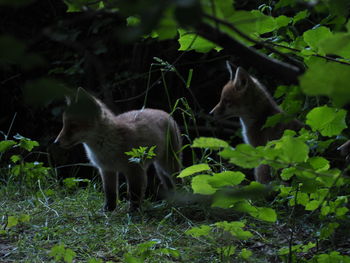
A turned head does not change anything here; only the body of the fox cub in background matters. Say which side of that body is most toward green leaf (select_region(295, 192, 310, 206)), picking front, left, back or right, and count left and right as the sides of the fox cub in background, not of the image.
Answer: left

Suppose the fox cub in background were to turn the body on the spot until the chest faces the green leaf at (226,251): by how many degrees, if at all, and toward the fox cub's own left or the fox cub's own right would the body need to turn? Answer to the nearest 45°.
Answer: approximately 90° to the fox cub's own left

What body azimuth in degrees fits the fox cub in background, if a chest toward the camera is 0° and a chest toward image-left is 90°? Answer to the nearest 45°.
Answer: approximately 90°

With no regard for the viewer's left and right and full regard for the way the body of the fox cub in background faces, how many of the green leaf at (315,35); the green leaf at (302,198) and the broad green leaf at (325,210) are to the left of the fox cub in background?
3

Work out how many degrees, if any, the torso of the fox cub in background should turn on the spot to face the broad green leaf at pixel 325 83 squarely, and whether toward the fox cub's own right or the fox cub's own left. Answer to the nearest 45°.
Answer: approximately 90° to the fox cub's own left

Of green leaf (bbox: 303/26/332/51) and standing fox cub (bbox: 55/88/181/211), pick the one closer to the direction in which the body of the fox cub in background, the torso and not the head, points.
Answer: the standing fox cub

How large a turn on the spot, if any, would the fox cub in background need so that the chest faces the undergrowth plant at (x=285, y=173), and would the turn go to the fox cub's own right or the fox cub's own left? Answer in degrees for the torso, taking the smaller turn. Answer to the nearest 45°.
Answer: approximately 90° to the fox cub's own left

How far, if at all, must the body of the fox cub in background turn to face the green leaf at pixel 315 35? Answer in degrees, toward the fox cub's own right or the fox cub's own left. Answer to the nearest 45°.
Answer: approximately 90° to the fox cub's own left

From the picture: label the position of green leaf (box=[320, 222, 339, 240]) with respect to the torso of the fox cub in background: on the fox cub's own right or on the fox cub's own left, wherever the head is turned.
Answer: on the fox cub's own left
